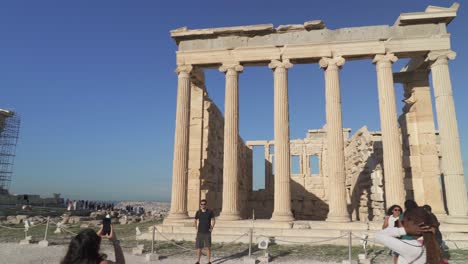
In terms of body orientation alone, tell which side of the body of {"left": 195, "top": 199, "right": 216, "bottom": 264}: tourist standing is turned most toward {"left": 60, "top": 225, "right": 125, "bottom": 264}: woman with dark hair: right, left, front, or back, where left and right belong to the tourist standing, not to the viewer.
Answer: front

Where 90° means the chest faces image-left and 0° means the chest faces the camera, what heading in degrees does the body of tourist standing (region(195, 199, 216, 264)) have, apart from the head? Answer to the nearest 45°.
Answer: approximately 0°

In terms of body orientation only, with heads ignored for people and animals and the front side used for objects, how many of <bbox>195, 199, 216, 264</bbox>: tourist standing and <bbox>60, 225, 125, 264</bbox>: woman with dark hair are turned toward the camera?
1

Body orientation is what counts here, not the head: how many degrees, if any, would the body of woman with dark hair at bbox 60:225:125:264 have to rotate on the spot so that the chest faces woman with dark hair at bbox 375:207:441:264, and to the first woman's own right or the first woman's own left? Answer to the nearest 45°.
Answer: approximately 45° to the first woman's own right

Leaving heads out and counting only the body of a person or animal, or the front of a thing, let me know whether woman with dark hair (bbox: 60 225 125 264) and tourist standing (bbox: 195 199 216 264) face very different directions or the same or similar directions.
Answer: very different directions

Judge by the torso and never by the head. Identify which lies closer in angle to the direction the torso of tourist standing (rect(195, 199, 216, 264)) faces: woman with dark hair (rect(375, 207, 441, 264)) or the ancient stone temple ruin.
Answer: the woman with dark hair

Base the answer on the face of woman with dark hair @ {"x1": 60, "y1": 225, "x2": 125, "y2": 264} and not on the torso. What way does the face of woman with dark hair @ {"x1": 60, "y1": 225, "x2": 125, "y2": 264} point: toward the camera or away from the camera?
away from the camera

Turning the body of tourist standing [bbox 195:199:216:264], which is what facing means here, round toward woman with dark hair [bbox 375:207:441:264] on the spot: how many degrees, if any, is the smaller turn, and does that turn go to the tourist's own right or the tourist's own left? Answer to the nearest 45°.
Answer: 0° — they already face them

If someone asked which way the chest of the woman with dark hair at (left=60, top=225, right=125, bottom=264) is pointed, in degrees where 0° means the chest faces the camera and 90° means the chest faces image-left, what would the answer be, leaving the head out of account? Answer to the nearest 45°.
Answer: approximately 225°

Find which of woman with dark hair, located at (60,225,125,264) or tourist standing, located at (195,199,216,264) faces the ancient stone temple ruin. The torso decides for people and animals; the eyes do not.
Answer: the woman with dark hair
